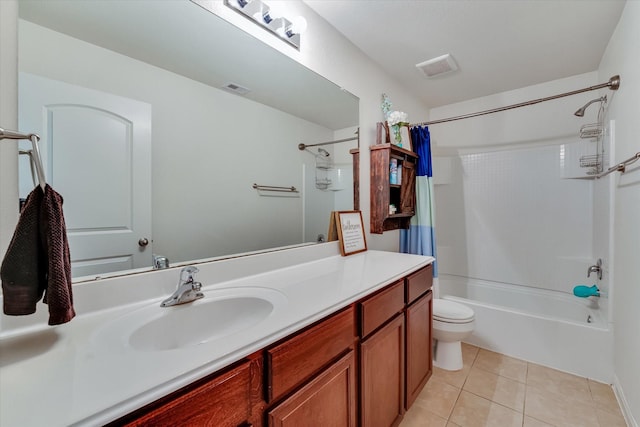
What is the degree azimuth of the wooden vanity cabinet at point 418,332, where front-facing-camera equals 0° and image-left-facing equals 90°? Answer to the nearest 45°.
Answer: approximately 315°

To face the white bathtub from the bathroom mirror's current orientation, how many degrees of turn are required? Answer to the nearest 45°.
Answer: approximately 45° to its left

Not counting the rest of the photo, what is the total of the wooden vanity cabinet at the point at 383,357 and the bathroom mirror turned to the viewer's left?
0

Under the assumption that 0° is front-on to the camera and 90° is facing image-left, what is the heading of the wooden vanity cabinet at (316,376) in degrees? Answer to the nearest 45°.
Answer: approximately 315°

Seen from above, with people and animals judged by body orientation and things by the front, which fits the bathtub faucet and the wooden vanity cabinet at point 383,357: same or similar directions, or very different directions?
very different directions

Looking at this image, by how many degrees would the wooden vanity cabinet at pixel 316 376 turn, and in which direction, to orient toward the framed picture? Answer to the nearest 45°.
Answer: approximately 135° to its left

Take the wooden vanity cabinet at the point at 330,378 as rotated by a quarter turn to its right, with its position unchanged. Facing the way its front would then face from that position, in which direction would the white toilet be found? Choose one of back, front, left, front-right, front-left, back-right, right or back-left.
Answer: back

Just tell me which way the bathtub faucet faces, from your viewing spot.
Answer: facing to the left of the viewer

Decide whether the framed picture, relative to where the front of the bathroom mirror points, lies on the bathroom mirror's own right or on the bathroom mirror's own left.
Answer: on the bathroom mirror's own left

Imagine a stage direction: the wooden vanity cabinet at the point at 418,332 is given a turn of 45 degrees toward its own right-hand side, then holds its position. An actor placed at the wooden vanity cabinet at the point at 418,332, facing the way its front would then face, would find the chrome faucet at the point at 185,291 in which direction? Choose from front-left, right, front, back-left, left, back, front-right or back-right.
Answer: front-right

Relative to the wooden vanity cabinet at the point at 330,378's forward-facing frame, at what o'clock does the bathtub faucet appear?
The bathtub faucet is roughly at 10 o'clock from the wooden vanity cabinet.

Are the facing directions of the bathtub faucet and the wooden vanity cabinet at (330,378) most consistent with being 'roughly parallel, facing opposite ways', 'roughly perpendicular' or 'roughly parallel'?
roughly parallel, facing opposite ways
